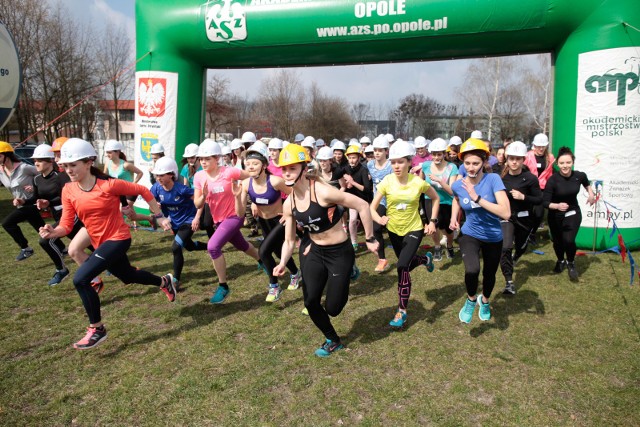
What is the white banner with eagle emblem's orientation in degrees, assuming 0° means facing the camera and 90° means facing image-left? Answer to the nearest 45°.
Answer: approximately 0°
